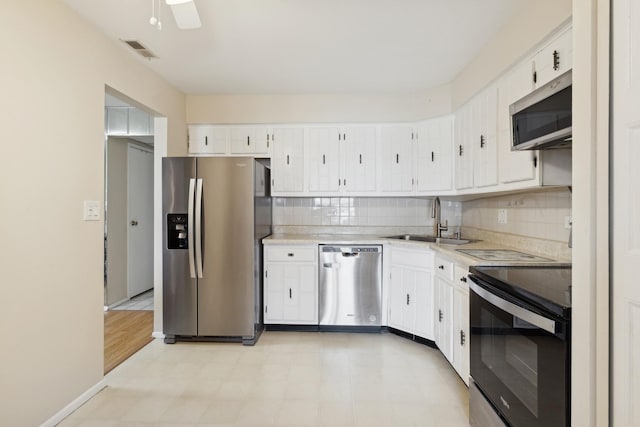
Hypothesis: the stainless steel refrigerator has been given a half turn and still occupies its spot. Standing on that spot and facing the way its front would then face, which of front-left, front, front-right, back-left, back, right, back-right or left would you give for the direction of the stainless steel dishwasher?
right

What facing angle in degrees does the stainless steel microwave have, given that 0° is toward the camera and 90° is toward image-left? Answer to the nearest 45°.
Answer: approximately 45°

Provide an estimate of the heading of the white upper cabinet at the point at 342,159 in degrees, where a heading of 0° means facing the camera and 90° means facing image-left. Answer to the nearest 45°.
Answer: approximately 0°

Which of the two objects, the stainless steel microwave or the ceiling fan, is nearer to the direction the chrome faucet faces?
the ceiling fan

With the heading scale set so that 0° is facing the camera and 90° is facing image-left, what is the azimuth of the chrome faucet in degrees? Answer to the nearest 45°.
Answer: approximately 45°

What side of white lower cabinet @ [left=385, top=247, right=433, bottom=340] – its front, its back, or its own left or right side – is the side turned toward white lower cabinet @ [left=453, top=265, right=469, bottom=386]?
left

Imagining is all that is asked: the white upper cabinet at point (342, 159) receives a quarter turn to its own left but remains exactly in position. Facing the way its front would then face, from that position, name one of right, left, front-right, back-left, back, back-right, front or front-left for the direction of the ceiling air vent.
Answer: back-right

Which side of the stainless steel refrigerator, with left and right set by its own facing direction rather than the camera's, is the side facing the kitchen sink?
left

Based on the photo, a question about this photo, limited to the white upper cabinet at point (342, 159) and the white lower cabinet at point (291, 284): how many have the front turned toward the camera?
2

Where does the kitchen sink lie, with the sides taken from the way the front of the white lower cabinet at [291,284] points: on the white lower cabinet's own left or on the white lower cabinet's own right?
on the white lower cabinet's own left

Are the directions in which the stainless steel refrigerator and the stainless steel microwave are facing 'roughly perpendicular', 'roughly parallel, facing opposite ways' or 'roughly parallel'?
roughly perpendicular

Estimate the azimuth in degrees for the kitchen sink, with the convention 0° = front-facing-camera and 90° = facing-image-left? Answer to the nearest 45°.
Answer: approximately 45°

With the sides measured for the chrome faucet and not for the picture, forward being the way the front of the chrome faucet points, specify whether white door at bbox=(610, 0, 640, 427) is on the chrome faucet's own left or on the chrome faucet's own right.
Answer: on the chrome faucet's own left

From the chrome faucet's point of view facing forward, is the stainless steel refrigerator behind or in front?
in front

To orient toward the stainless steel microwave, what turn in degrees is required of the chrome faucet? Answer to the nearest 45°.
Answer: approximately 45° to its left
